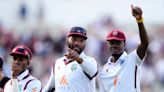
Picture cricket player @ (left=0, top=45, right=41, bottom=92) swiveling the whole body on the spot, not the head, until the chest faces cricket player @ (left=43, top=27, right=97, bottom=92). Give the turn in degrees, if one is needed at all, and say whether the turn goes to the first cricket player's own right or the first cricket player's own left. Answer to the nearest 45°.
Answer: approximately 135° to the first cricket player's own left

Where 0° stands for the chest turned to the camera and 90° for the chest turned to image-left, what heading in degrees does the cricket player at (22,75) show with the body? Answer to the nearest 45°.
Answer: approximately 45°

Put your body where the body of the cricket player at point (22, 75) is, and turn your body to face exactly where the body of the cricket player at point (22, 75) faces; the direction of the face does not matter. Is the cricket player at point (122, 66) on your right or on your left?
on your left
